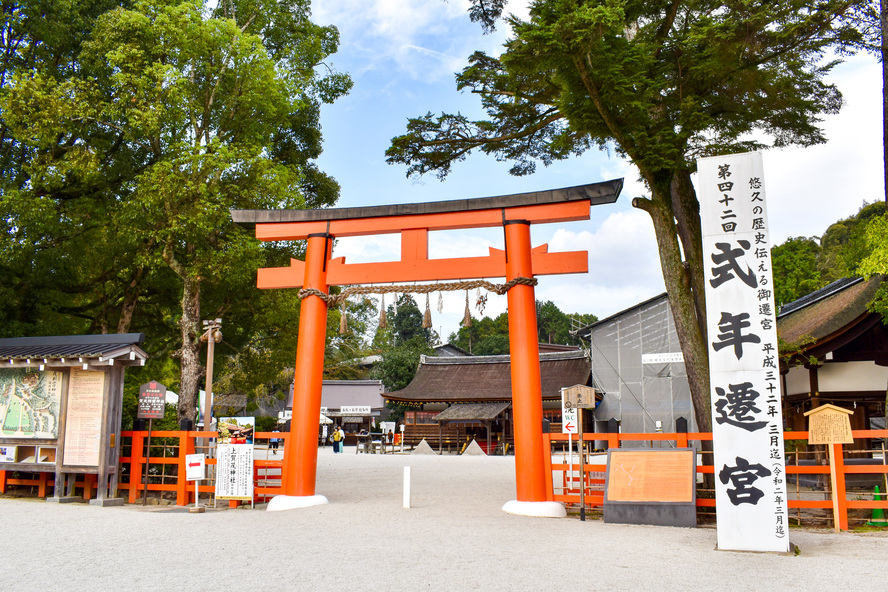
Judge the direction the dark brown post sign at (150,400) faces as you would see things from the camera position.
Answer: facing the viewer

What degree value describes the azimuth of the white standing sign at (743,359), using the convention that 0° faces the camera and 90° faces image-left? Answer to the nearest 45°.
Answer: approximately 0°

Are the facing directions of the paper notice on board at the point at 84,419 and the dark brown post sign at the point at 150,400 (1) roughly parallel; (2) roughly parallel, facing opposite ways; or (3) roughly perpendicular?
roughly parallel

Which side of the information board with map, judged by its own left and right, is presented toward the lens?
front

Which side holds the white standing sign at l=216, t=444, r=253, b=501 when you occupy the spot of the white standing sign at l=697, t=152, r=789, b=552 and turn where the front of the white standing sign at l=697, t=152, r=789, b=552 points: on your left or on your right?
on your right

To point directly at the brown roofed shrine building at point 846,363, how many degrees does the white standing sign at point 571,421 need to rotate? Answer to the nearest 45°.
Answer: approximately 135° to its left

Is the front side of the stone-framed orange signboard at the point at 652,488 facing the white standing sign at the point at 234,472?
no

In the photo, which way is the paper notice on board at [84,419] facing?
toward the camera

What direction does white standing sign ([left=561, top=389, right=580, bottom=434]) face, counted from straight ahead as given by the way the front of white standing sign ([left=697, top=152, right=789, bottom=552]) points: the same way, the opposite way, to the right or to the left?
the same way

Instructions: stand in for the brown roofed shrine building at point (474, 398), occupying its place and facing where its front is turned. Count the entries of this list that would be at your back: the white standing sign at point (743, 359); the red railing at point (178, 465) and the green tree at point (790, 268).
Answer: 0

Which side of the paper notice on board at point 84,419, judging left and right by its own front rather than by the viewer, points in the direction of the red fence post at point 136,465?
left

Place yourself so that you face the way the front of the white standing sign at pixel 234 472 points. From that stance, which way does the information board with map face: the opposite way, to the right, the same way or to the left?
the same way
